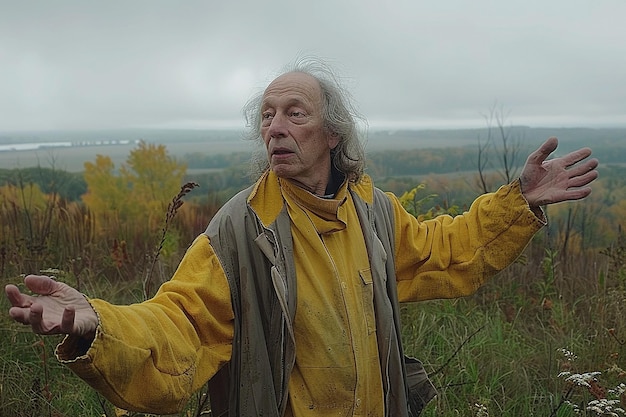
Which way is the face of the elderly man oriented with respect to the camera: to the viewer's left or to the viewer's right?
to the viewer's left

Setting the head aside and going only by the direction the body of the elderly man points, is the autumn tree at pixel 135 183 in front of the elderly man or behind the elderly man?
behind

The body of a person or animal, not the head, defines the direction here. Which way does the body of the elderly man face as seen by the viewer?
toward the camera
